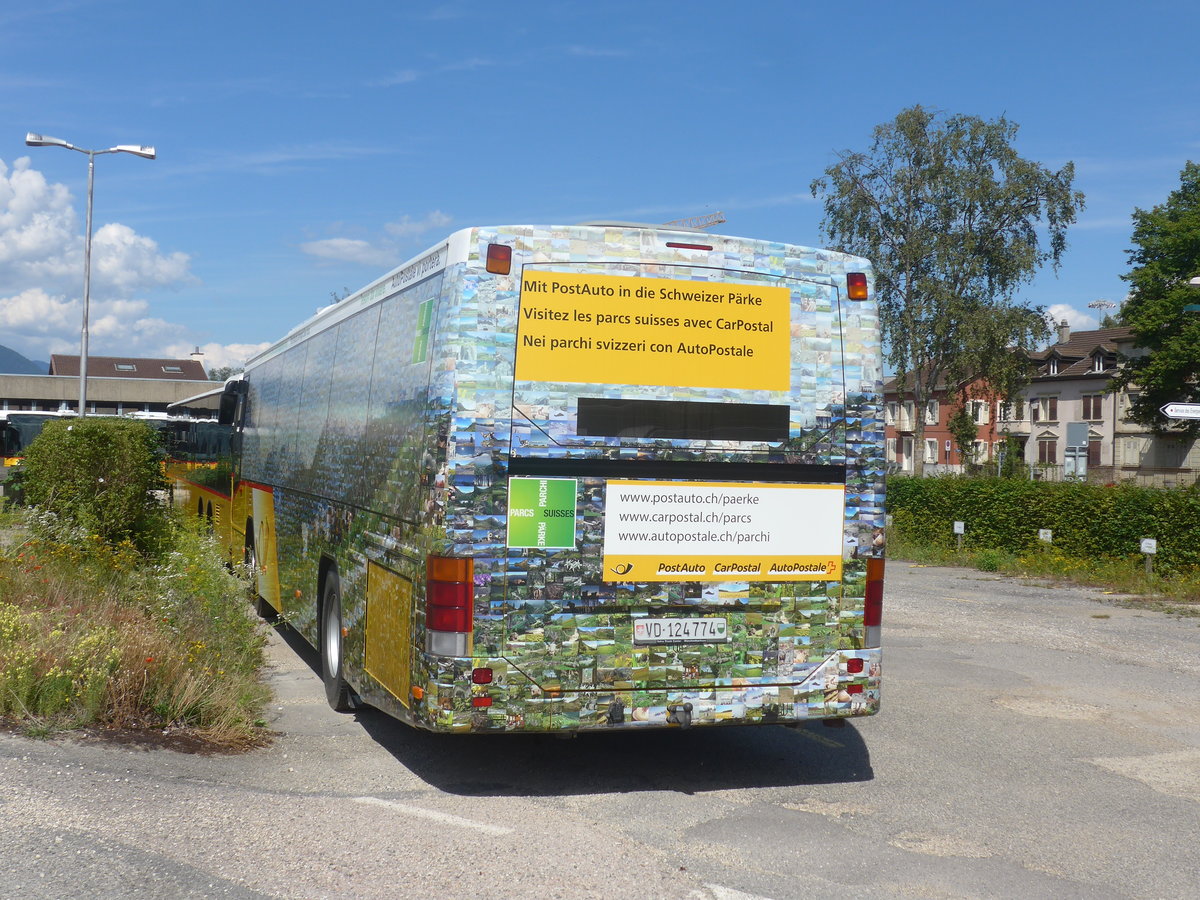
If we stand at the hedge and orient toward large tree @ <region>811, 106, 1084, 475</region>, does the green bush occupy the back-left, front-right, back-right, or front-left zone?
back-left

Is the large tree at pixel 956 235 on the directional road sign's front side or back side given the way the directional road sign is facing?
on the back side

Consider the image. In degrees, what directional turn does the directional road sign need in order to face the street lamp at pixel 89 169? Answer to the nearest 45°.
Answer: approximately 90° to its right

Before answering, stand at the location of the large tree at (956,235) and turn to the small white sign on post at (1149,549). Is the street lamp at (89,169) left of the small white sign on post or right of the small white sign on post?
right
